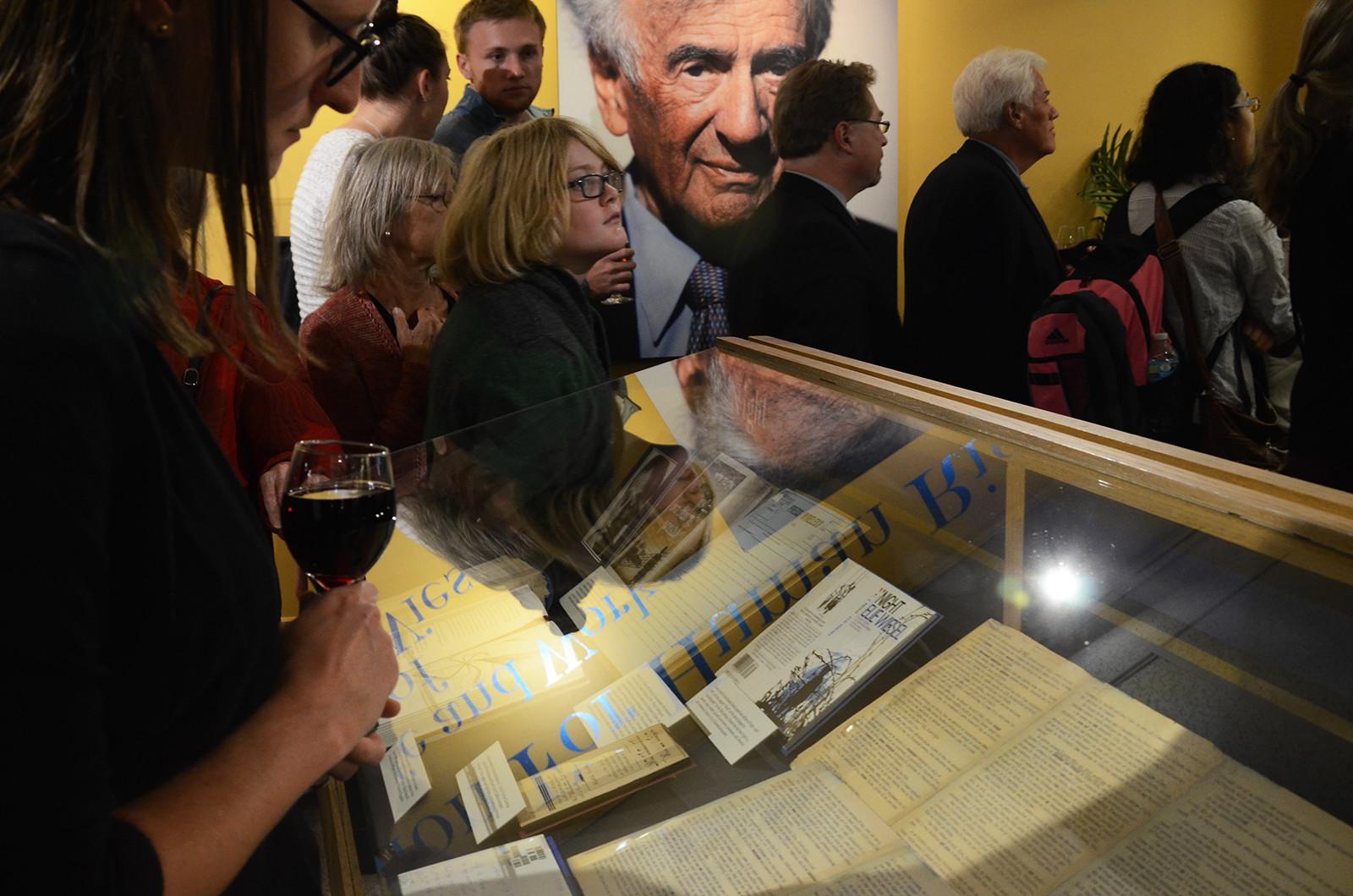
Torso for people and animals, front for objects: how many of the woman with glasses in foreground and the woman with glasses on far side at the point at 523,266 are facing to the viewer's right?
2

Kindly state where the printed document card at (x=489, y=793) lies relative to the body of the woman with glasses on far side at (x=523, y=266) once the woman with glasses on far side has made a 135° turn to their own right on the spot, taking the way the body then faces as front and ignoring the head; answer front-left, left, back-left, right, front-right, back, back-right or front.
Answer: front-left

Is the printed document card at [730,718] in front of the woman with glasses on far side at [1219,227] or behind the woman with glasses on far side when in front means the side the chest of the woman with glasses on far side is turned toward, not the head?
behind

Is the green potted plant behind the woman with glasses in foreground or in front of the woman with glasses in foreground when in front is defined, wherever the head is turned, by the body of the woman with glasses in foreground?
in front

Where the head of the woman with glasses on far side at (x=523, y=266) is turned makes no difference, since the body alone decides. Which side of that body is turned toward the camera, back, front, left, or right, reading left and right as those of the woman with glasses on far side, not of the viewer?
right

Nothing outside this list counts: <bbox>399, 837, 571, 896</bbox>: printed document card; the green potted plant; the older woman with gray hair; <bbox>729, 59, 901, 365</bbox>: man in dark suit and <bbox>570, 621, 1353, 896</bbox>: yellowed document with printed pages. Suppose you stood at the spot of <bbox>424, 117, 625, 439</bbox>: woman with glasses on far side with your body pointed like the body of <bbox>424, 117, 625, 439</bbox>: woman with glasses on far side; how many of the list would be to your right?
2

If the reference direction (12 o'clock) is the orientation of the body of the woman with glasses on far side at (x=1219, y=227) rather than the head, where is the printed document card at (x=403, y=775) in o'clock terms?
The printed document card is roughly at 5 o'clock from the woman with glasses on far side.

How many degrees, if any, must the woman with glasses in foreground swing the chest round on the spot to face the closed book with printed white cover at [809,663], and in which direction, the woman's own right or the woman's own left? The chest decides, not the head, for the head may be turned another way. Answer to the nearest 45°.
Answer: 0° — they already face it

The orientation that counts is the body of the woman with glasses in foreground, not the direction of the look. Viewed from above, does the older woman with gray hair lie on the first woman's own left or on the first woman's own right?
on the first woman's own left

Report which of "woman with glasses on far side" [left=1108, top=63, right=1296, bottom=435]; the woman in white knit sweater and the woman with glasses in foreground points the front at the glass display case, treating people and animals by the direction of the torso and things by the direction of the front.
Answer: the woman with glasses in foreground

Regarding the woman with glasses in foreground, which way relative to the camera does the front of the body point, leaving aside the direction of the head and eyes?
to the viewer's right

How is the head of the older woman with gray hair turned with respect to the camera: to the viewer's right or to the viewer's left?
to the viewer's right

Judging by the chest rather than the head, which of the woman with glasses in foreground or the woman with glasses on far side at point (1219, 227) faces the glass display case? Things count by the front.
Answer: the woman with glasses in foreground

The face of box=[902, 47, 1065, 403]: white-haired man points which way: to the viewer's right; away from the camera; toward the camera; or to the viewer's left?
to the viewer's right

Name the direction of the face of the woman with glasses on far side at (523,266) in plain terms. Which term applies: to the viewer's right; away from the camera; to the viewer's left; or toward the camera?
to the viewer's right
